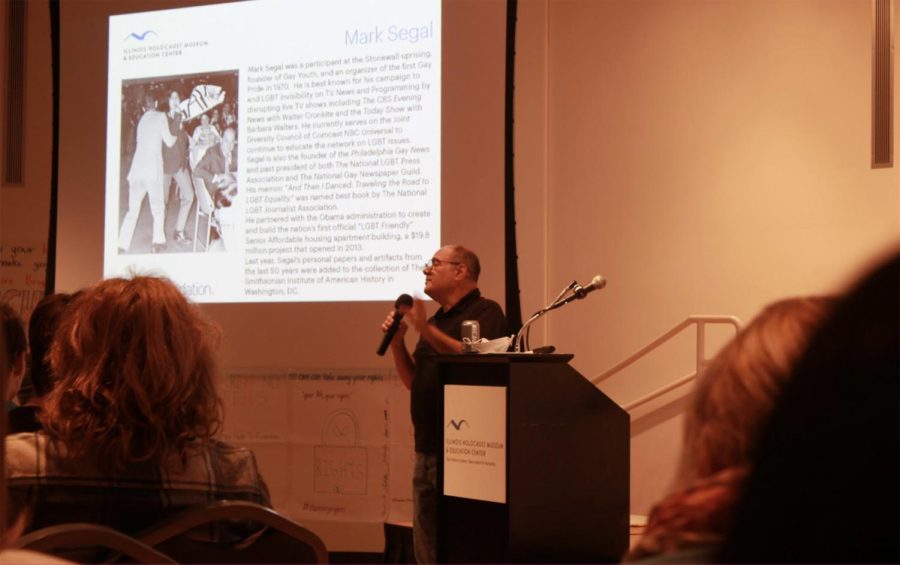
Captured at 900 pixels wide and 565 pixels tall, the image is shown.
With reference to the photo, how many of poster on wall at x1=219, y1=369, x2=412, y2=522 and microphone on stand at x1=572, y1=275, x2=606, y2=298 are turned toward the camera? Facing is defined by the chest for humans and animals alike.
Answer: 1

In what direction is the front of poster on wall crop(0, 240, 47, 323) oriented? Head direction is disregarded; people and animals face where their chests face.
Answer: toward the camera

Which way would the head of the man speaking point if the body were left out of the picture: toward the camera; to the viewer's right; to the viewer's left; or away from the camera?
to the viewer's left

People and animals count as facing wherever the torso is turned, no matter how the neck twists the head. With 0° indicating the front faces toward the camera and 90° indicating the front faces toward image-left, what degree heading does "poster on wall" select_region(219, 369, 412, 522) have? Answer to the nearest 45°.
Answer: approximately 0°

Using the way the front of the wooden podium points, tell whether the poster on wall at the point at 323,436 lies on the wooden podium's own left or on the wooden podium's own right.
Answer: on the wooden podium's own right

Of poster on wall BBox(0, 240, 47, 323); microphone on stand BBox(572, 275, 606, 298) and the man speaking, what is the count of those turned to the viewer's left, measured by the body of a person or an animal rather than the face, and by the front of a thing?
1
